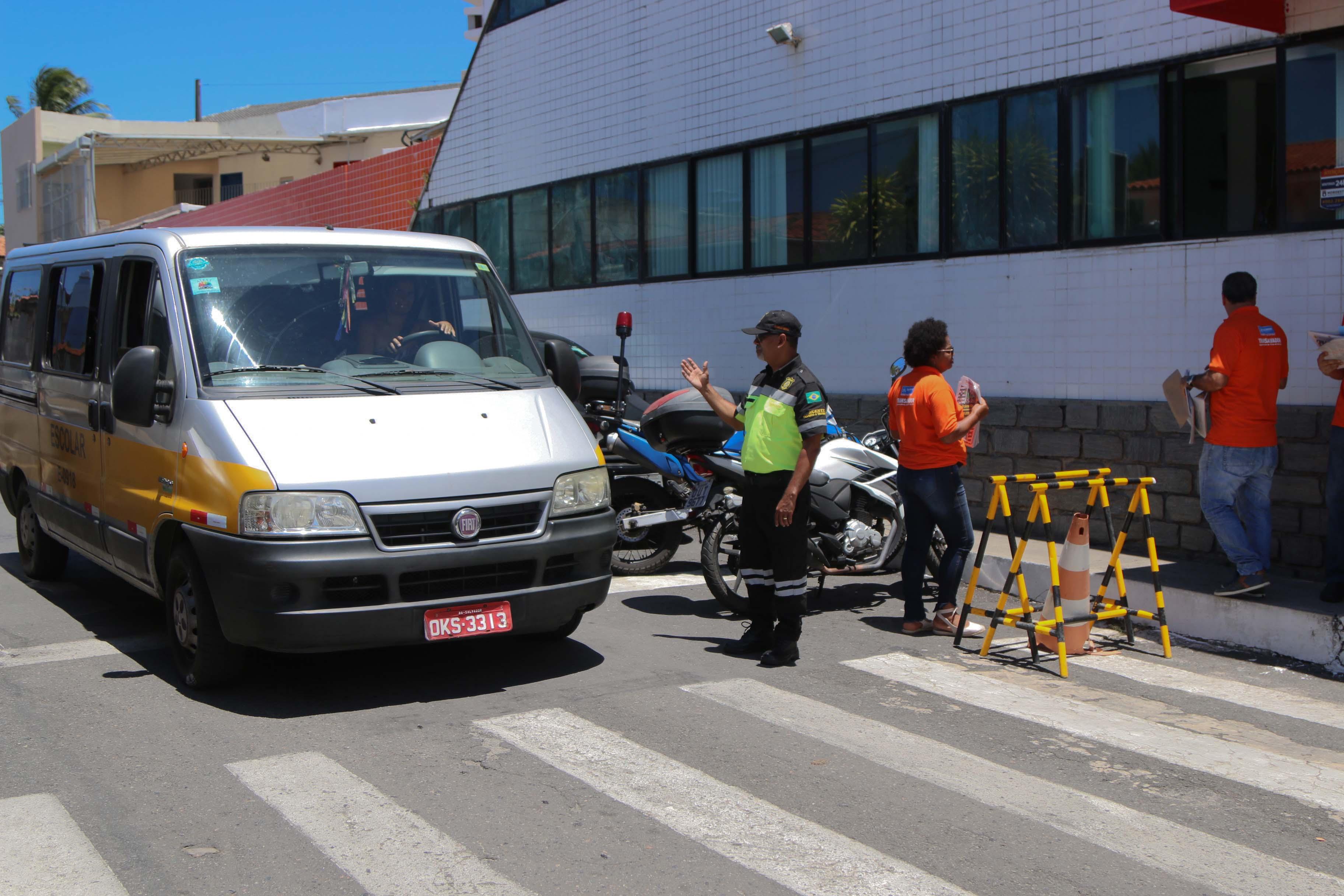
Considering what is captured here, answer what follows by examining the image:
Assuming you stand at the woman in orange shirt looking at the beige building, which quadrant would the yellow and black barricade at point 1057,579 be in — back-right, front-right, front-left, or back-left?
back-right

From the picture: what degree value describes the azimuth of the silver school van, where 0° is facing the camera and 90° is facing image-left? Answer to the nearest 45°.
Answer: approximately 315°

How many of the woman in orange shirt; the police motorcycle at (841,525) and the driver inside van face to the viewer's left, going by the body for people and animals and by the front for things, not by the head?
0

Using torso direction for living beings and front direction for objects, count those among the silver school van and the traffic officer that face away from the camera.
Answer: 0

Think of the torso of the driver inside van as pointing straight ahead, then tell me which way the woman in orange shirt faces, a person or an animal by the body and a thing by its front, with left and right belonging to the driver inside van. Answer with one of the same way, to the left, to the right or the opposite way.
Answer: to the left

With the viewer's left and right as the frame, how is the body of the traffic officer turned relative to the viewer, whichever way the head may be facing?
facing the viewer and to the left of the viewer

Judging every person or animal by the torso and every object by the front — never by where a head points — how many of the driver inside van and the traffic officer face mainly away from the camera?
0

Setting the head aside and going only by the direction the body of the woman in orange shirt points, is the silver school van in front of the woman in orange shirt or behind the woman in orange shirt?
behind

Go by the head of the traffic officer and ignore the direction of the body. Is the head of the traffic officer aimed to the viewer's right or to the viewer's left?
to the viewer's left

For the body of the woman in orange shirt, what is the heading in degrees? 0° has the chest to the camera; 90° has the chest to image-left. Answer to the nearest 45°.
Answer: approximately 225°

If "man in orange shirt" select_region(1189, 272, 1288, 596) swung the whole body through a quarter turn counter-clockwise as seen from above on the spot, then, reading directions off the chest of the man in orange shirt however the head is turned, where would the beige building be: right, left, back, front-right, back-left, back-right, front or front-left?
right

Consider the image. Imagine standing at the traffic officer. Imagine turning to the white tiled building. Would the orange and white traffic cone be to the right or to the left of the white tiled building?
right

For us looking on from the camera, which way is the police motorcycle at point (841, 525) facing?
facing away from the viewer and to the right of the viewer
